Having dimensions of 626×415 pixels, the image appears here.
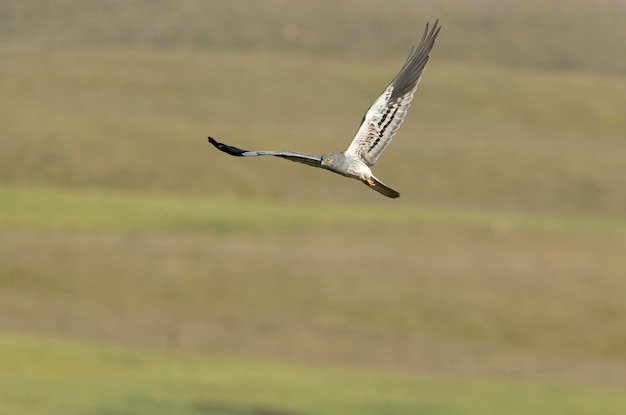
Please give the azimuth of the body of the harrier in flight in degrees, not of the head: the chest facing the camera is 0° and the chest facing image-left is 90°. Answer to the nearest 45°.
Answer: approximately 45°
